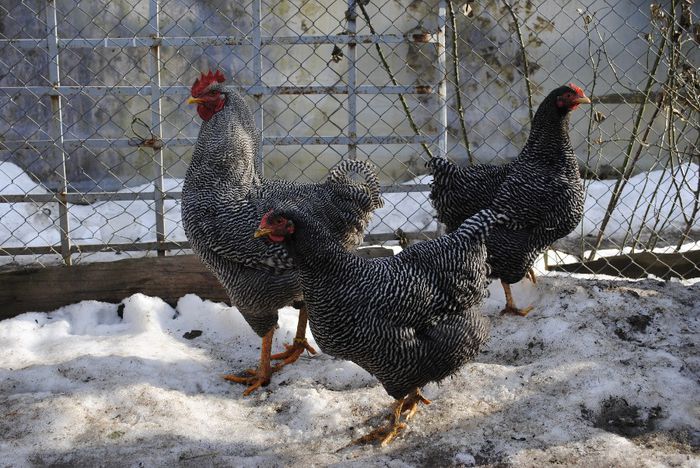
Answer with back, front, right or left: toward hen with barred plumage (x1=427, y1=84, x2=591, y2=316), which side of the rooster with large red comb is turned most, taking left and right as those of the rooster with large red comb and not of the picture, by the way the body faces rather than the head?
back

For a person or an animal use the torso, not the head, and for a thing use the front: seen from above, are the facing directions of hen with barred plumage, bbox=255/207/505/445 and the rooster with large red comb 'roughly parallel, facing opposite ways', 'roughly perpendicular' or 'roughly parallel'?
roughly parallel

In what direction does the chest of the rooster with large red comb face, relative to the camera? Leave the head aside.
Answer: to the viewer's left

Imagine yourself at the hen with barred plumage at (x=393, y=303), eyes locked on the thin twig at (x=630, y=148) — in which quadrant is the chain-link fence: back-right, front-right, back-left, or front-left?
front-left

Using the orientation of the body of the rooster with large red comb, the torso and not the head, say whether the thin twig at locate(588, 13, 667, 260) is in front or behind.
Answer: behind

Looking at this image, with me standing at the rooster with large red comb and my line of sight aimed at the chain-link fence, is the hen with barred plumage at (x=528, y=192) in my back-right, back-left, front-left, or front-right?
front-right

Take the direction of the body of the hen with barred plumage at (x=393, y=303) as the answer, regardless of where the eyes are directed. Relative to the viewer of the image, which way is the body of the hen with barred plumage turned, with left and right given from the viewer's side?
facing to the left of the viewer

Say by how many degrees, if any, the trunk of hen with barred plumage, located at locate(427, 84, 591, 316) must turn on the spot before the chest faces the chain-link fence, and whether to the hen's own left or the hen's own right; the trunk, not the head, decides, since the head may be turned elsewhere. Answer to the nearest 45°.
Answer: approximately 135° to the hen's own left

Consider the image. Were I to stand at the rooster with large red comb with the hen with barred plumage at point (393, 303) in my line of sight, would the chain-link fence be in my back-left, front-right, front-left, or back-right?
back-left

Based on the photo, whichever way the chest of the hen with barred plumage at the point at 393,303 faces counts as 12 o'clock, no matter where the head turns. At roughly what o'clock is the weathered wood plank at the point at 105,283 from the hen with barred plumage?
The weathered wood plank is roughly at 1 o'clock from the hen with barred plumage.

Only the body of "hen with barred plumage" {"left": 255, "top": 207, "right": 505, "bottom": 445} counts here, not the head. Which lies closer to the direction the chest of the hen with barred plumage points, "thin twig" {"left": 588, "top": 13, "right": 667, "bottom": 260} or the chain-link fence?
the chain-link fence

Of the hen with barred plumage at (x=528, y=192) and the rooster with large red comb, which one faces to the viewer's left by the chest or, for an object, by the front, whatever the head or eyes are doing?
the rooster with large red comb

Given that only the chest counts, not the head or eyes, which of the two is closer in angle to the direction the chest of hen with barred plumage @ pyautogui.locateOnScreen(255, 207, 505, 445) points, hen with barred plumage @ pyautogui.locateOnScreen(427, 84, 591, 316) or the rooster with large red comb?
the rooster with large red comb

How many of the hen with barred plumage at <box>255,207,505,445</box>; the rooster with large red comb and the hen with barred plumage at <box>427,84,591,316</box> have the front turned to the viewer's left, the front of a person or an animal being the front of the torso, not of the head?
2

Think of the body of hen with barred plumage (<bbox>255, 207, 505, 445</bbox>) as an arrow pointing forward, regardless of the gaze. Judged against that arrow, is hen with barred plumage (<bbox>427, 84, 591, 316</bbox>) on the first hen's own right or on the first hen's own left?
on the first hen's own right

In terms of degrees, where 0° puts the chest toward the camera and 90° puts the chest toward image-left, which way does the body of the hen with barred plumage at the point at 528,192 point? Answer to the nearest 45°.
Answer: approximately 270°

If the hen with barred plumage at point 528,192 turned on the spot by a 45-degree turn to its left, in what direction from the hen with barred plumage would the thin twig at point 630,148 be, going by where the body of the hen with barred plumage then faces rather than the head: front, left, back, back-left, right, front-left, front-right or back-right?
front

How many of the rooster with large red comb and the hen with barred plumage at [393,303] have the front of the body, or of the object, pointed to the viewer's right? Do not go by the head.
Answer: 0

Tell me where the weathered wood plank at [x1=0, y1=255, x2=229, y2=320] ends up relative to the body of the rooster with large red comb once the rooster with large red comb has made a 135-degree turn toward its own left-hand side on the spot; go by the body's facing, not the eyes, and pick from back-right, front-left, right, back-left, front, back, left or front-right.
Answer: back
